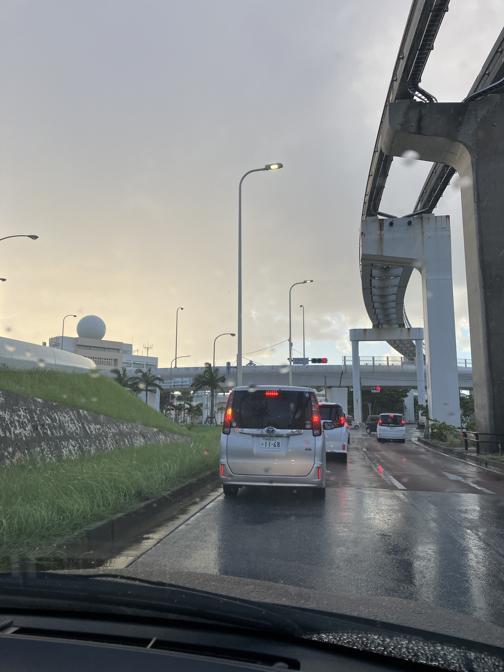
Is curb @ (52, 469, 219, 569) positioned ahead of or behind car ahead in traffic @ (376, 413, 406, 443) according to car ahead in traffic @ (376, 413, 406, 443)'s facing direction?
behind

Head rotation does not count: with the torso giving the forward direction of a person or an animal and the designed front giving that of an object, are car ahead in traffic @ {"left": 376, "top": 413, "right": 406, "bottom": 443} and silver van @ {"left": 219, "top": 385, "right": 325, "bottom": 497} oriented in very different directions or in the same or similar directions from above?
same or similar directions

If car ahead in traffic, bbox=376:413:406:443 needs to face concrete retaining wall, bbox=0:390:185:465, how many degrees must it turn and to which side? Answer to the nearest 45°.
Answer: approximately 135° to its left

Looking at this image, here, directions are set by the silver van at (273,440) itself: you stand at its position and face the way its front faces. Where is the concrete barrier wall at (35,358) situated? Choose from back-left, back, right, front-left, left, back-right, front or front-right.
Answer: front-left

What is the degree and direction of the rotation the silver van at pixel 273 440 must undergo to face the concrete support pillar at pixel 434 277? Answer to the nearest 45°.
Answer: approximately 45° to its right

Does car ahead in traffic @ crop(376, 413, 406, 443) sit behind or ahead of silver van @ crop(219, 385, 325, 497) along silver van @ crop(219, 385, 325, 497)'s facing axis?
ahead

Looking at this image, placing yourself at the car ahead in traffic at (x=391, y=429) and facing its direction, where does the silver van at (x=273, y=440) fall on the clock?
The silver van is roughly at 6 o'clock from the car ahead in traffic.

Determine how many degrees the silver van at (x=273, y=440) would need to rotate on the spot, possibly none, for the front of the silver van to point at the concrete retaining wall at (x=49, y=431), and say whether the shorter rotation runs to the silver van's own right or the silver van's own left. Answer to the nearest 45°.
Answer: approximately 45° to the silver van's own left

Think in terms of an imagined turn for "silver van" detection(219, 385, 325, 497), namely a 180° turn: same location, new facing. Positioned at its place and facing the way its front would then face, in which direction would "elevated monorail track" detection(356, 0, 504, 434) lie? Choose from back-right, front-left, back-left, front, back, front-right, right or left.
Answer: back-left

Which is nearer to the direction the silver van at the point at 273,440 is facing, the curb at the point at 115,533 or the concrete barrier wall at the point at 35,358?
the concrete barrier wall

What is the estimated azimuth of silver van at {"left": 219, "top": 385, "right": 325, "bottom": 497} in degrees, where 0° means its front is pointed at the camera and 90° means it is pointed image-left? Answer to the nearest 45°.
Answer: approximately 180°

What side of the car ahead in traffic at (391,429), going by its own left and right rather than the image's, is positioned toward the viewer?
back

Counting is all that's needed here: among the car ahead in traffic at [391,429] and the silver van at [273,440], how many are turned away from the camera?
2

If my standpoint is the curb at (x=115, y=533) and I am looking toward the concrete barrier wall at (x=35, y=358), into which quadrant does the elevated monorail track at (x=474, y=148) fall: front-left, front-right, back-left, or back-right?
front-right
